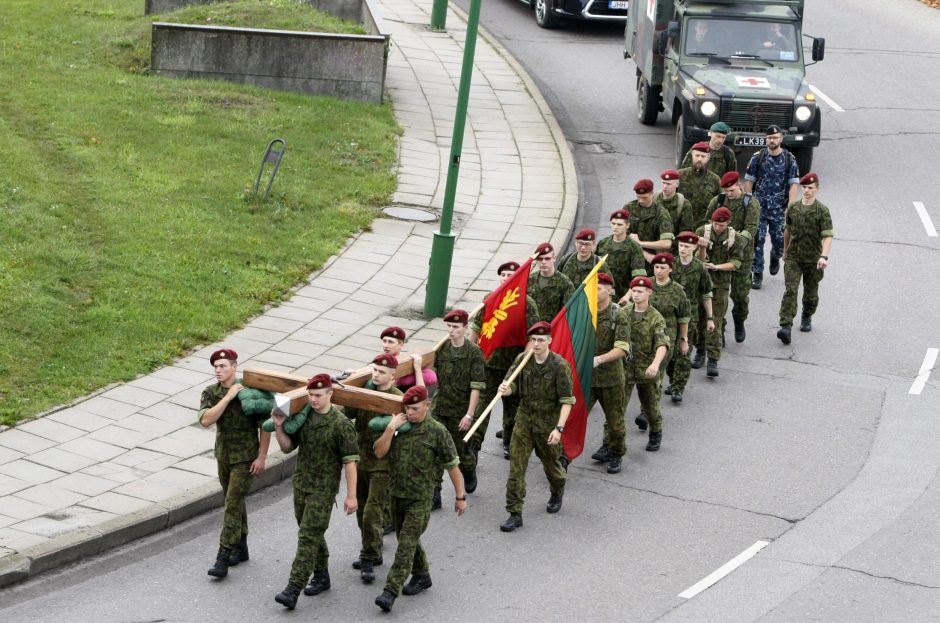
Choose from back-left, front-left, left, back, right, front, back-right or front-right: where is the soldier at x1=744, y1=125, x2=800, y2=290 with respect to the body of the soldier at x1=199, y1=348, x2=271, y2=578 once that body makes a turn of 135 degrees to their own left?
front-left

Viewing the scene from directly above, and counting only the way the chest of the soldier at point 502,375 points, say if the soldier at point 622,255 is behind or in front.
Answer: behind

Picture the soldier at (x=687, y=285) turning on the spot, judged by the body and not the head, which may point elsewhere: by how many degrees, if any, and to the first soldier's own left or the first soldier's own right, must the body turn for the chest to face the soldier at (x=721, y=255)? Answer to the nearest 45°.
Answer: approximately 135° to the first soldier's own right

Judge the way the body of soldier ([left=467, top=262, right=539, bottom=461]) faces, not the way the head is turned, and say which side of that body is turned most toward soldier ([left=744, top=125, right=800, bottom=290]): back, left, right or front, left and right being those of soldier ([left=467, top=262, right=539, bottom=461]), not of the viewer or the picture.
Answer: back

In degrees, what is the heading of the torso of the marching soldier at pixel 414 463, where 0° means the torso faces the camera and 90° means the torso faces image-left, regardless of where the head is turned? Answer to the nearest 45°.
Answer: approximately 45°

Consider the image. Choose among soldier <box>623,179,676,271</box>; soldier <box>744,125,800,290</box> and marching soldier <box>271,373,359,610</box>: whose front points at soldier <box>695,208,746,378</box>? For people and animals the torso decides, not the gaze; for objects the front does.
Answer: soldier <box>744,125,800,290</box>

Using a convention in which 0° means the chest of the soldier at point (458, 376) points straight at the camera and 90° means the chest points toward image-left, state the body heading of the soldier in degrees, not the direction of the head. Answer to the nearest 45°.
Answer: approximately 45°
